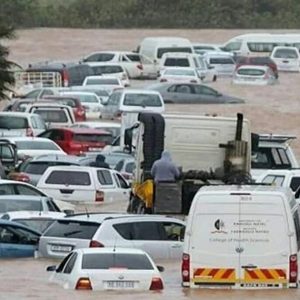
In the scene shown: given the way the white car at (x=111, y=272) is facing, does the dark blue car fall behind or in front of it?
in front

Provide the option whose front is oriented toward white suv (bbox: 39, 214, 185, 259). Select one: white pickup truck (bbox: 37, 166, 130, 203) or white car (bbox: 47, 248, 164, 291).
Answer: white car (bbox: 47, 248, 164, 291)

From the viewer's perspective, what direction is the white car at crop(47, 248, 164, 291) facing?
away from the camera

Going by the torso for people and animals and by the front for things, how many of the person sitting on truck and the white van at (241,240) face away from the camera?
2

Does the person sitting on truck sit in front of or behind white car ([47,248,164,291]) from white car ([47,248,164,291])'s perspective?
in front

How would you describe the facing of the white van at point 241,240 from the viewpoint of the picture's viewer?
facing away from the viewer

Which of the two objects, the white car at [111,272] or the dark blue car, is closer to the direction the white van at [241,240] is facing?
the dark blue car

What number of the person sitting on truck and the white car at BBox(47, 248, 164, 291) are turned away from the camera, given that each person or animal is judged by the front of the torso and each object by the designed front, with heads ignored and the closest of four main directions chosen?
2

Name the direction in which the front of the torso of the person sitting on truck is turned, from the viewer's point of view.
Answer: away from the camera

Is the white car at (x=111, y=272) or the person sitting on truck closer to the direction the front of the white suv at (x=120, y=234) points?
the person sitting on truck

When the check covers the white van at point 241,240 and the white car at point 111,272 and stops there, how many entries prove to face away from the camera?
2

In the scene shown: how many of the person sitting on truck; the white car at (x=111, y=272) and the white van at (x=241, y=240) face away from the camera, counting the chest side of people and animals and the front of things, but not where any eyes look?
3

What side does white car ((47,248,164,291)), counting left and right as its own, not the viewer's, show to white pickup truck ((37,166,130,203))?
front

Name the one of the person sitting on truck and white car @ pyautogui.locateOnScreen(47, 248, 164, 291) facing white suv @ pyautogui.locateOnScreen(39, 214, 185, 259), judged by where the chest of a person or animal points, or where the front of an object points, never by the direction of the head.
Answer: the white car
